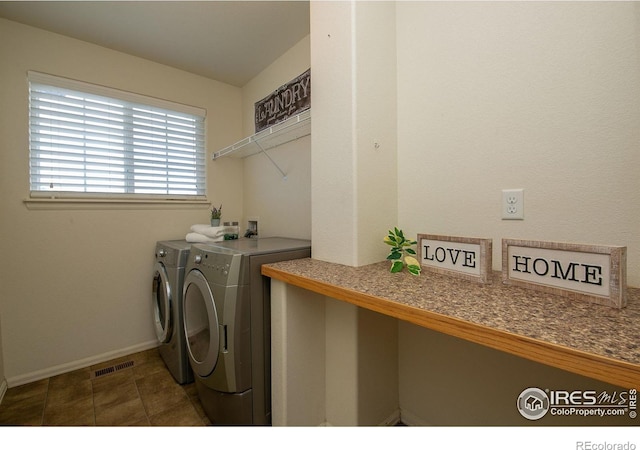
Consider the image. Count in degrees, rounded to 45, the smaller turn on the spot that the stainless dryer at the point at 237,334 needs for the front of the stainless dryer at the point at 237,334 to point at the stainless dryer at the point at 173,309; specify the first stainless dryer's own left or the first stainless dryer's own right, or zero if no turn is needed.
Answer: approximately 90° to the first stainless dryer's own right

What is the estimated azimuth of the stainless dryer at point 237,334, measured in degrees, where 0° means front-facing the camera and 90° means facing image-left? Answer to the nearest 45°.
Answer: approximately 45°

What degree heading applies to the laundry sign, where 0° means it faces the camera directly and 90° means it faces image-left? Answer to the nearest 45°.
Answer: approximately 45°
